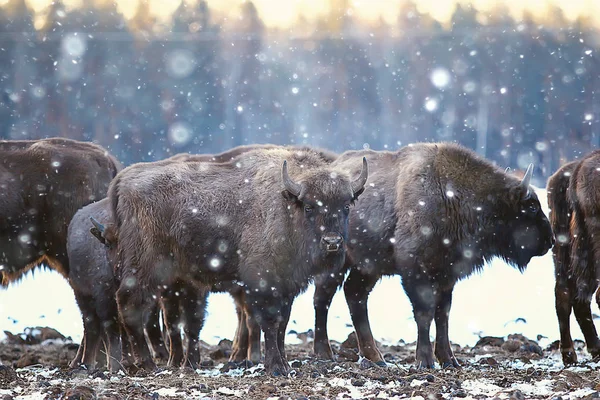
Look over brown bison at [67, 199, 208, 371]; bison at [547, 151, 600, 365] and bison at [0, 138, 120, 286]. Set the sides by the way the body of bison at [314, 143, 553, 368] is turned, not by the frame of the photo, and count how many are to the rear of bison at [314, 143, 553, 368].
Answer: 2

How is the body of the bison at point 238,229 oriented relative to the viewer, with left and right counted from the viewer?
facing the viewer and to the right of the viewer

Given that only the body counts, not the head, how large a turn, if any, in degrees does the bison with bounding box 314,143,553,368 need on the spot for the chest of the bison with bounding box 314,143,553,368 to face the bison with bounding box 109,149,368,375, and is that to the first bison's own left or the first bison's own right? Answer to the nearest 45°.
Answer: approximately 135° to the first bison's own right

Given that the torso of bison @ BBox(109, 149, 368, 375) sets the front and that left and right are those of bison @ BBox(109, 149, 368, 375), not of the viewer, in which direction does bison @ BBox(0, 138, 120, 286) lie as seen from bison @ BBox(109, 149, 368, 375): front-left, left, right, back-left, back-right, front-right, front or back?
back

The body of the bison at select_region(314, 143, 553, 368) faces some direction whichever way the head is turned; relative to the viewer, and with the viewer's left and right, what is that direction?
facing to the right of the viewer

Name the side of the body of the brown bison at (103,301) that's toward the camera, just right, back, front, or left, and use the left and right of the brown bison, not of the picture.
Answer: right

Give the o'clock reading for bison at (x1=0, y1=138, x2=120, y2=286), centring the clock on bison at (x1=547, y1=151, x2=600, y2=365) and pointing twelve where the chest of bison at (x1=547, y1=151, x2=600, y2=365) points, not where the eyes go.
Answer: bison at (x1=0, y1=138, x2=120, y2=286) is roughly at 7 o'clock from bison at (x1=547, y1=151, x2=600, y2=365).

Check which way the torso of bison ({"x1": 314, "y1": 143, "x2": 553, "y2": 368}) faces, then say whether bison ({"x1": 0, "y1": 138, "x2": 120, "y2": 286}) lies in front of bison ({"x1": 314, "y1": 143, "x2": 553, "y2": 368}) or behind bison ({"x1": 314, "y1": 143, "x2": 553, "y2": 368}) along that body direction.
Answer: behind

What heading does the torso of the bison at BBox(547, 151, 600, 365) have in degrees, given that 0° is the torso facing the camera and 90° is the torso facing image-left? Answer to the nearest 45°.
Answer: approximately 225°
